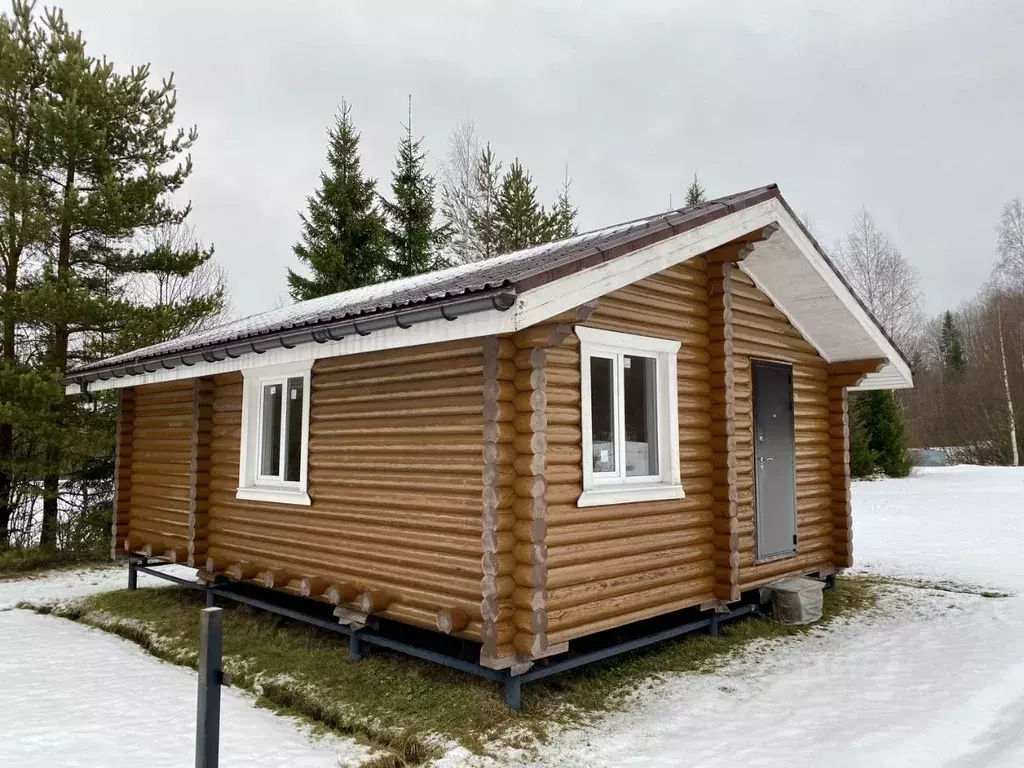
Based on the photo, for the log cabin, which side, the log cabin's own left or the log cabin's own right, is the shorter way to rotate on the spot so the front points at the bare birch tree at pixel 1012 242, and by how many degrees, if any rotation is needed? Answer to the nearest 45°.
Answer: approximately 90° to the log cabin's own left

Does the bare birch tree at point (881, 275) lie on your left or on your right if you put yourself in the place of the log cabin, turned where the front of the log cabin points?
on your left

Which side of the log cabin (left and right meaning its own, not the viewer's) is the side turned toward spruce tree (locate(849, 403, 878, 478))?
left

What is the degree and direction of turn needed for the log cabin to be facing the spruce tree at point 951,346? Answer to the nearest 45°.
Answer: approximately 90° to its left

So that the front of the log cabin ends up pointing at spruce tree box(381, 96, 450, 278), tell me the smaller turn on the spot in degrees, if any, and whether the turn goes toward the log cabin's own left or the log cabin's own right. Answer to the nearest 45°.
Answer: approximately 135° to the log cabin's own left

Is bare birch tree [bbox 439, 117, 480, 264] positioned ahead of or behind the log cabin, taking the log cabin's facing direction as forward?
behind

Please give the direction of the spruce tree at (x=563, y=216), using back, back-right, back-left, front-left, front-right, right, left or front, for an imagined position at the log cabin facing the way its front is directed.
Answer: back-left

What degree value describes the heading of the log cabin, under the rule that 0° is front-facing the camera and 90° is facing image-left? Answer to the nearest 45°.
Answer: approximately 315°

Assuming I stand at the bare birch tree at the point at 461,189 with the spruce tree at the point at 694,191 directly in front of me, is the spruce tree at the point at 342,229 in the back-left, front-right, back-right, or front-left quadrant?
back-right

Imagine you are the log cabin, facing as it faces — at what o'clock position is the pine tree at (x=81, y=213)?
The pine tree is roughly at 6 o'clock from the log cabin.

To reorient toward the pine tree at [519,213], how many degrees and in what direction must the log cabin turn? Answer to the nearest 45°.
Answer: approximately 135° to its left

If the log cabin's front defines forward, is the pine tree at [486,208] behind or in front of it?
behind

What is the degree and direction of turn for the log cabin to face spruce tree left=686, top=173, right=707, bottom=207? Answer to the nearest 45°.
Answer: approximately 135° to its left
